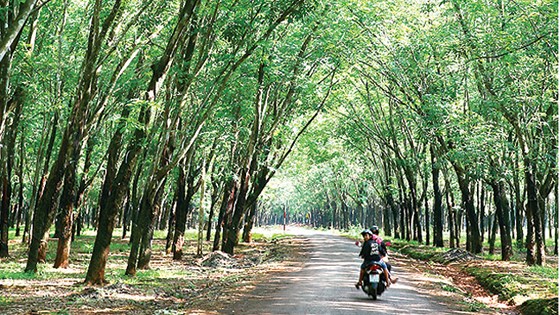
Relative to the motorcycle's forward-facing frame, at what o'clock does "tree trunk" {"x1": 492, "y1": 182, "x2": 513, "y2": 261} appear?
The tree trunk is roughly at 1 o'clock from the motorcycle.

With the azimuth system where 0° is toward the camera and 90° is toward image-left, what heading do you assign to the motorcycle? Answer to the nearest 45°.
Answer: approximately 180°
